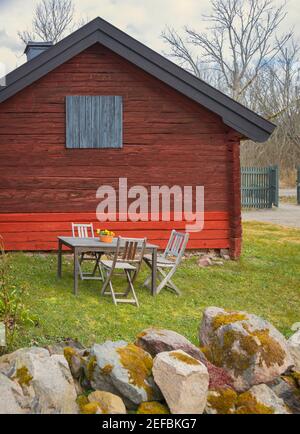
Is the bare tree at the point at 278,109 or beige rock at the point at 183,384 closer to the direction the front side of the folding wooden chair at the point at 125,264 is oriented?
the bare tree

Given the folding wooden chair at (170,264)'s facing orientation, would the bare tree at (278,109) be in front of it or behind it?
behind

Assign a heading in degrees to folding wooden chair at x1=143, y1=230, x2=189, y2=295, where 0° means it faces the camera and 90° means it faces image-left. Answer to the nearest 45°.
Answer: approximately 45°

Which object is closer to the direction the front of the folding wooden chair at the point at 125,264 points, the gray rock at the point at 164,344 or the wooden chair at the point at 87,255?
the wooden chair

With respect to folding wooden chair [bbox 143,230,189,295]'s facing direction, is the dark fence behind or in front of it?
behind

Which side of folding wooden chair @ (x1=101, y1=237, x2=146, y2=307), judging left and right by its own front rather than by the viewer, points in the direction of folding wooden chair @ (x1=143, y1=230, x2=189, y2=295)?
right

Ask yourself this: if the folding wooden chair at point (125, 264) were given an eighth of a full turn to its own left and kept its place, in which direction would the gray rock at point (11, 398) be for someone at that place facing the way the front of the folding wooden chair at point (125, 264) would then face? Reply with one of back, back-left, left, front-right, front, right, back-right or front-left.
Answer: left

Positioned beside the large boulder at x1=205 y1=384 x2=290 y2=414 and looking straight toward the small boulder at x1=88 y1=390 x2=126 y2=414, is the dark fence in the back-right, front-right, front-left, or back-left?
back-right

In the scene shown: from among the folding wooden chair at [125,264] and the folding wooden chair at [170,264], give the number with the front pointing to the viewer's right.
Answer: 0

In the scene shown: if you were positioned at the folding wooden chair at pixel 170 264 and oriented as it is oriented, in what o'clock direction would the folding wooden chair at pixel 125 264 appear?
the folding wooden chair at pixel 125 264 is roughly at 12 o'clock from the folding wooden chair at pixel 170 264.

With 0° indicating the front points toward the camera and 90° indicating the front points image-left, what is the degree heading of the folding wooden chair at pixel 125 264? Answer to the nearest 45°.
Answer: approximately 135°

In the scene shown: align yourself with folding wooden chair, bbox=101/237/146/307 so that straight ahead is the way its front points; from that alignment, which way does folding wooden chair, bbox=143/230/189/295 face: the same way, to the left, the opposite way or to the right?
to the left
